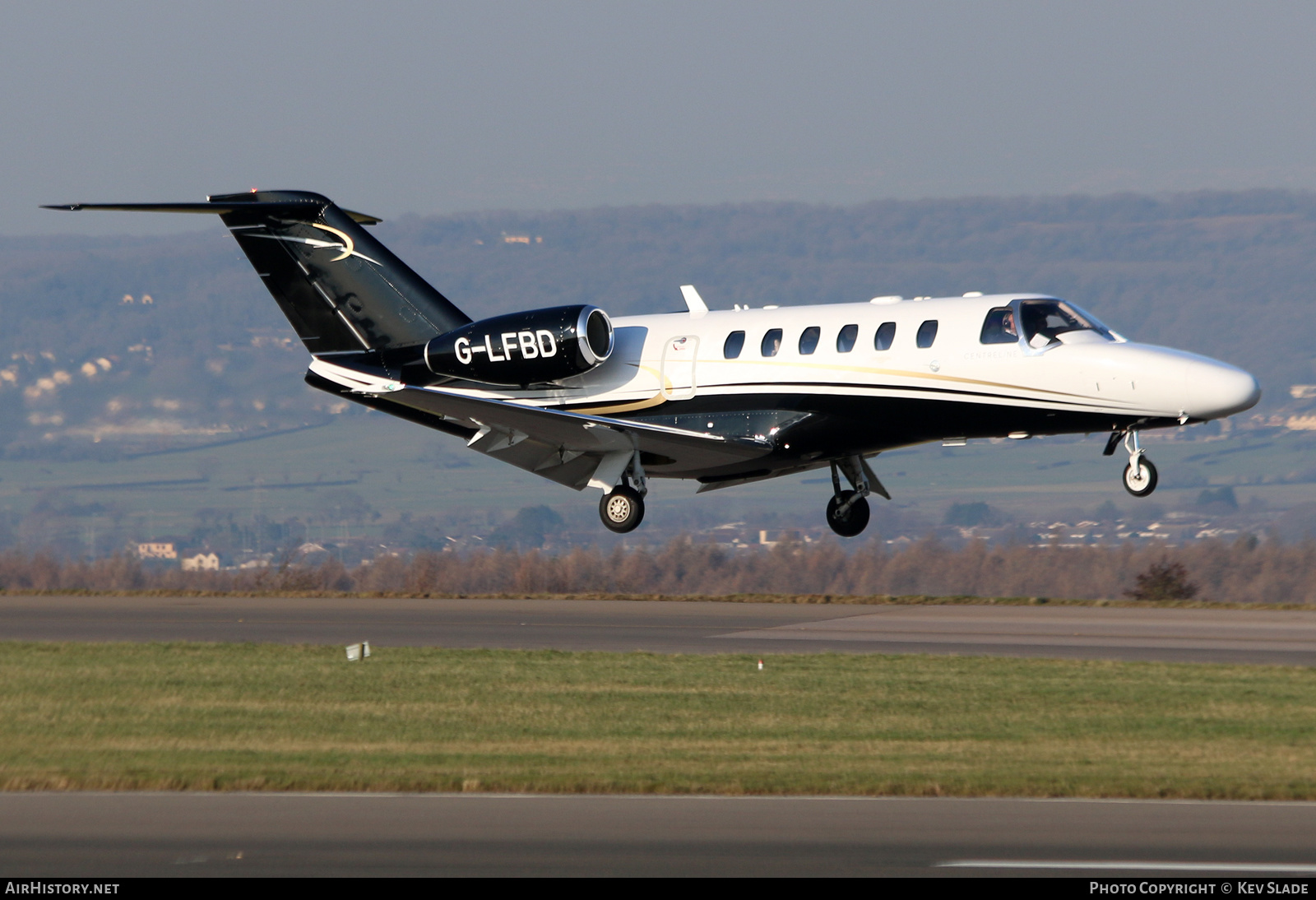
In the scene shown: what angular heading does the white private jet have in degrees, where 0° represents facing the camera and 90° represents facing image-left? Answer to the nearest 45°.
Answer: approximately 315°
